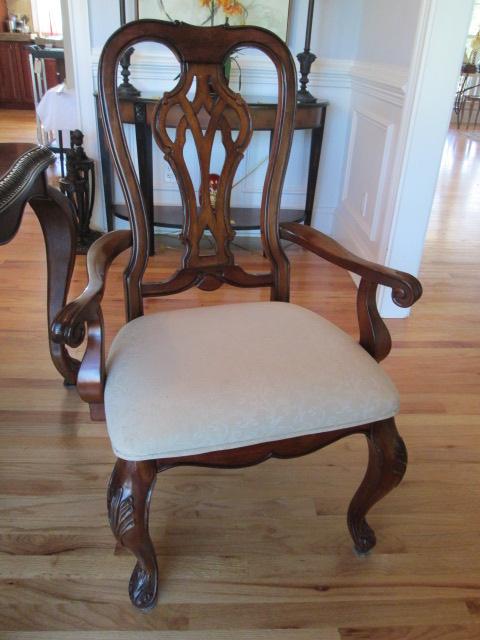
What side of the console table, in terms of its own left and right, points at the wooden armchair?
front

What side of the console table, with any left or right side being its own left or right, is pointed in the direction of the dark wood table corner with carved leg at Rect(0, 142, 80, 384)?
front

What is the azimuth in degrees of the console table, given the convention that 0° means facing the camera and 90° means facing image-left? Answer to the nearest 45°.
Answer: approximately 0°
